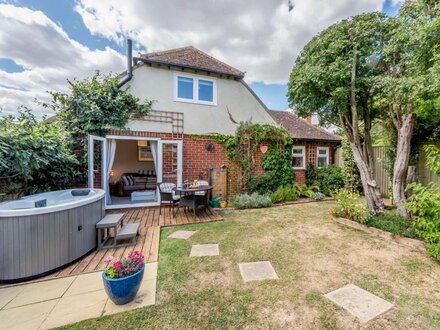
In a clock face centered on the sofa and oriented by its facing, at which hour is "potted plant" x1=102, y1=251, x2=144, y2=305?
The potted plant is roughly at 12 o'clock from the sofa.

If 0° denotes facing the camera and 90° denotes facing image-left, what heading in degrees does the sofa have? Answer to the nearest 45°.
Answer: approximately 0°

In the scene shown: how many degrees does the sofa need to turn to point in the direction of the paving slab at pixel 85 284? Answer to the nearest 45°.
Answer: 0° — it already faces it

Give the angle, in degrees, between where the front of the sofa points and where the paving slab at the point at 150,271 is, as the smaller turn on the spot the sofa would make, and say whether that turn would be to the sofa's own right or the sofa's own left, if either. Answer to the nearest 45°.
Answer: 0° — it already faces it

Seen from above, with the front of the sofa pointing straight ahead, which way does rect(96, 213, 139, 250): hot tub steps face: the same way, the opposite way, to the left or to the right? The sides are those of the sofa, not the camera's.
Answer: to the left

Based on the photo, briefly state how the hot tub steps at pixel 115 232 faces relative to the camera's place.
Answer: facing to the right of the viewer
